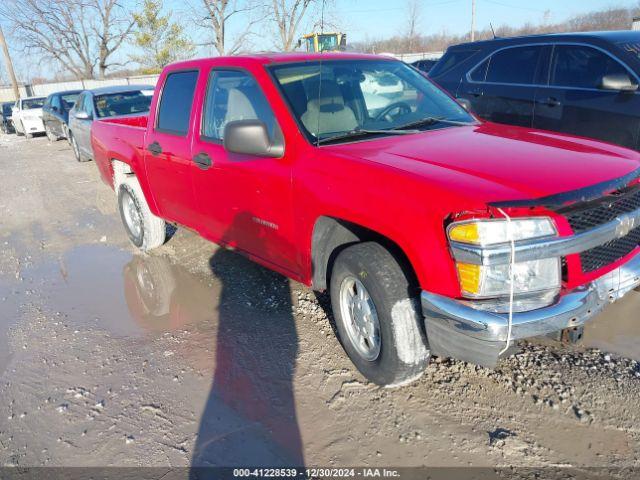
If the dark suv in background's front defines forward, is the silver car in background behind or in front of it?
behind

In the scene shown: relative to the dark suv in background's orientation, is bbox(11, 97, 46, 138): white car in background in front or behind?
behind

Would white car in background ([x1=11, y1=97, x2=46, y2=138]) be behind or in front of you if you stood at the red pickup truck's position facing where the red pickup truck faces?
behind

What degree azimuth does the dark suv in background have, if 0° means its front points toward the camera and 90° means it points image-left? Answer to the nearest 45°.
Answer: approximately 315°

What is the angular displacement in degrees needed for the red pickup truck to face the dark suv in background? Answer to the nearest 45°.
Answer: approximately 90° to its left

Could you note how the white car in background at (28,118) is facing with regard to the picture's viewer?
facing the viewer and to the right of the viewer

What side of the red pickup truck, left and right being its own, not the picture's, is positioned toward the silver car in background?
back

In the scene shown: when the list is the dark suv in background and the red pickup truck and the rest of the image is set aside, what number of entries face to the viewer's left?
0

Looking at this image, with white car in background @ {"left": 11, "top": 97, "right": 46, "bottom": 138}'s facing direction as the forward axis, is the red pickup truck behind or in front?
in front
